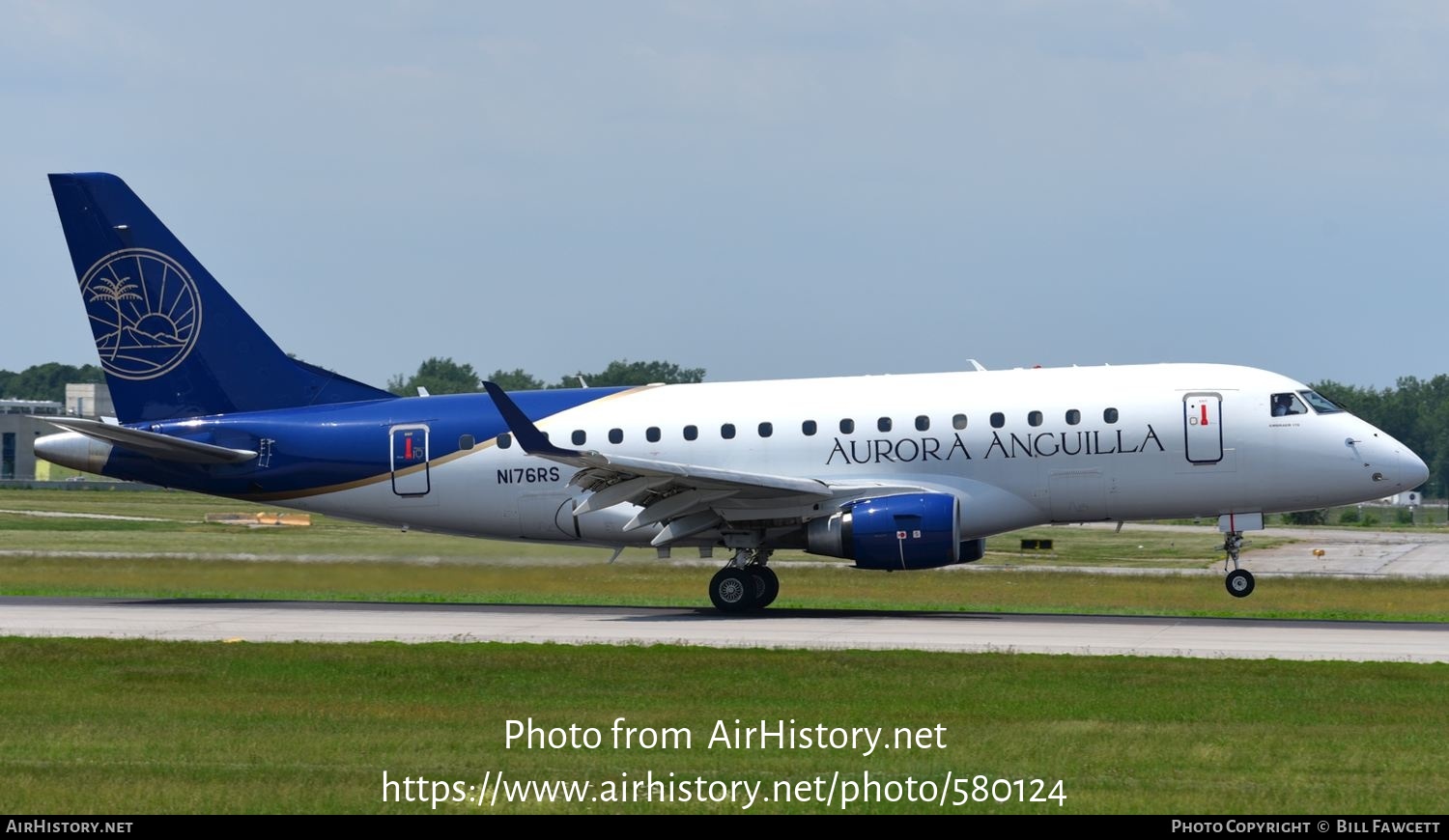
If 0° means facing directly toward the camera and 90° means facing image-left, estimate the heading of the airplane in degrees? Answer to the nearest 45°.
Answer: approximately 270°
